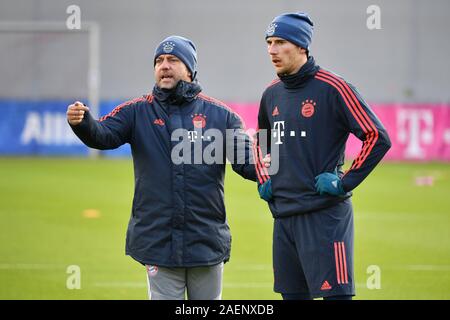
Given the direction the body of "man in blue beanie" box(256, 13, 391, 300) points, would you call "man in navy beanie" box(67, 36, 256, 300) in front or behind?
in front

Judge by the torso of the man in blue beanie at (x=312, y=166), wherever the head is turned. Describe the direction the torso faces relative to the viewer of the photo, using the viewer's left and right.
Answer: facing the viewer and to the left of the viewer

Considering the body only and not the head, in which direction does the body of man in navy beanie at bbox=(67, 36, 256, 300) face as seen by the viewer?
toward the camera

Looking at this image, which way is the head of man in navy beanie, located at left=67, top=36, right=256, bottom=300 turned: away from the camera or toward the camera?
toward the camera

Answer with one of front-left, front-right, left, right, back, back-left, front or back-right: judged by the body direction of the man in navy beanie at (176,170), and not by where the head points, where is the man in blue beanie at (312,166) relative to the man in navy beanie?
left

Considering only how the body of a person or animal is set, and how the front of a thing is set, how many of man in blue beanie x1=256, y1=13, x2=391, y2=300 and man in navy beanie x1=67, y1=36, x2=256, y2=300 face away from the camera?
0
